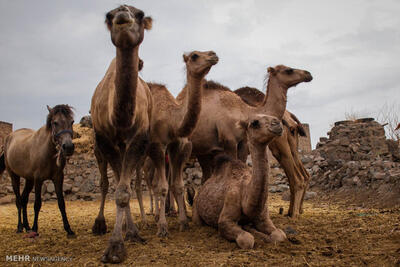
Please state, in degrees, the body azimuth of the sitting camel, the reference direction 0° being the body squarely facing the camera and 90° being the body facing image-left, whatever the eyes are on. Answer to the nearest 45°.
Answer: approximately 315°

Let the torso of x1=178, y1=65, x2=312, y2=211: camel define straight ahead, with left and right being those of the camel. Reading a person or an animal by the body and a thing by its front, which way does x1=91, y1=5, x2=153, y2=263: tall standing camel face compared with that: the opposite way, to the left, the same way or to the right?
to the right

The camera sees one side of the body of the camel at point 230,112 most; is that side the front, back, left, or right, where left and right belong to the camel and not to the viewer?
right

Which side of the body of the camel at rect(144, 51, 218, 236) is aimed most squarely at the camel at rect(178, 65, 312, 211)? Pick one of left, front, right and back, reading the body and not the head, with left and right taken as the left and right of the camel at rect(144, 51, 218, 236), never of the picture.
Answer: left

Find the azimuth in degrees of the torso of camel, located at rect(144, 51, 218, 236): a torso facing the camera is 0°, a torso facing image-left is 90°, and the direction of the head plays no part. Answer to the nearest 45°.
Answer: approximately 315°

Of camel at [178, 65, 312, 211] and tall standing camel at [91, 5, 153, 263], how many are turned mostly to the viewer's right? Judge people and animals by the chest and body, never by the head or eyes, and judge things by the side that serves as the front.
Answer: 1
